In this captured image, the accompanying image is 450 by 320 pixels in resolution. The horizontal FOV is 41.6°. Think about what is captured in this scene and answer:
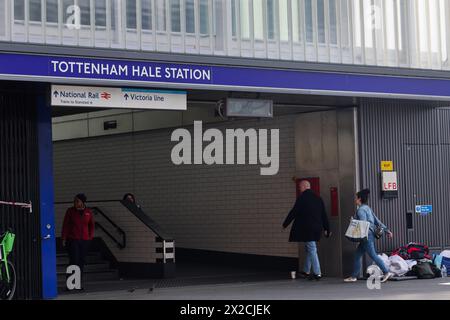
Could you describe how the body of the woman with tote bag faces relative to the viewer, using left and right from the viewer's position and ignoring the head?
facing to the left of the viewer

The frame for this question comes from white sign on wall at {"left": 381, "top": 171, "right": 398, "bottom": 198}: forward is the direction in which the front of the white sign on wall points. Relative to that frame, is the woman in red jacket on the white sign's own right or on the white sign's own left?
on the white sign's own right

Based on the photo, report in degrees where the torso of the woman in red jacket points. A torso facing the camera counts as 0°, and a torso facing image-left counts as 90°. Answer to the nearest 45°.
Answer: approximately 0°

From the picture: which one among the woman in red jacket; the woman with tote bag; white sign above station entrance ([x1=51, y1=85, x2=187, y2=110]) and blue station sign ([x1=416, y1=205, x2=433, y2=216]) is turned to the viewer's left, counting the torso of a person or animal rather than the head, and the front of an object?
the woman with tote bag

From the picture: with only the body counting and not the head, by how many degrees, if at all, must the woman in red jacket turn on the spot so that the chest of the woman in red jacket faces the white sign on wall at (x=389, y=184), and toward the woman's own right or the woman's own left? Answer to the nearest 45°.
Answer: approximately 90° to the woman's own left

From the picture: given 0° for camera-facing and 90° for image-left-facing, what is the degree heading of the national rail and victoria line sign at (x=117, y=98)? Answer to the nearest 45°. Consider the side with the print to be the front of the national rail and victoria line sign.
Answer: approximately 0°

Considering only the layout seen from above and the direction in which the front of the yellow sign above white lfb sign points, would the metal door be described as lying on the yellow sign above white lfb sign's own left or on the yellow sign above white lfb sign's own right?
on the yellow sign above white lfb sign's own left

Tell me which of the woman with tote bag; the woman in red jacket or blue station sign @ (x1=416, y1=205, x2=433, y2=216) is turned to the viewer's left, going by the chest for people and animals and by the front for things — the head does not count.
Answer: the woman with tote bag

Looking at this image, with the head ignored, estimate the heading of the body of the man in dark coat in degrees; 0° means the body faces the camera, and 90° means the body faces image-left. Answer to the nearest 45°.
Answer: approximately 135°
